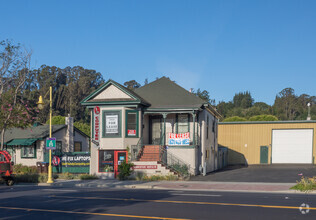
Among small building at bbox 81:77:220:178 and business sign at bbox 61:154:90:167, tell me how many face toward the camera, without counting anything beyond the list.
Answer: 2

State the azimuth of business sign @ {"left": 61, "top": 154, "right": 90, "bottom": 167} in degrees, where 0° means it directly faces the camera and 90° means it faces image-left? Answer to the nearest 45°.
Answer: approximately 0°

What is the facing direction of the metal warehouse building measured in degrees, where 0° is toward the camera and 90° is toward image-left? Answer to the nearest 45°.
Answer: approximately 0°
